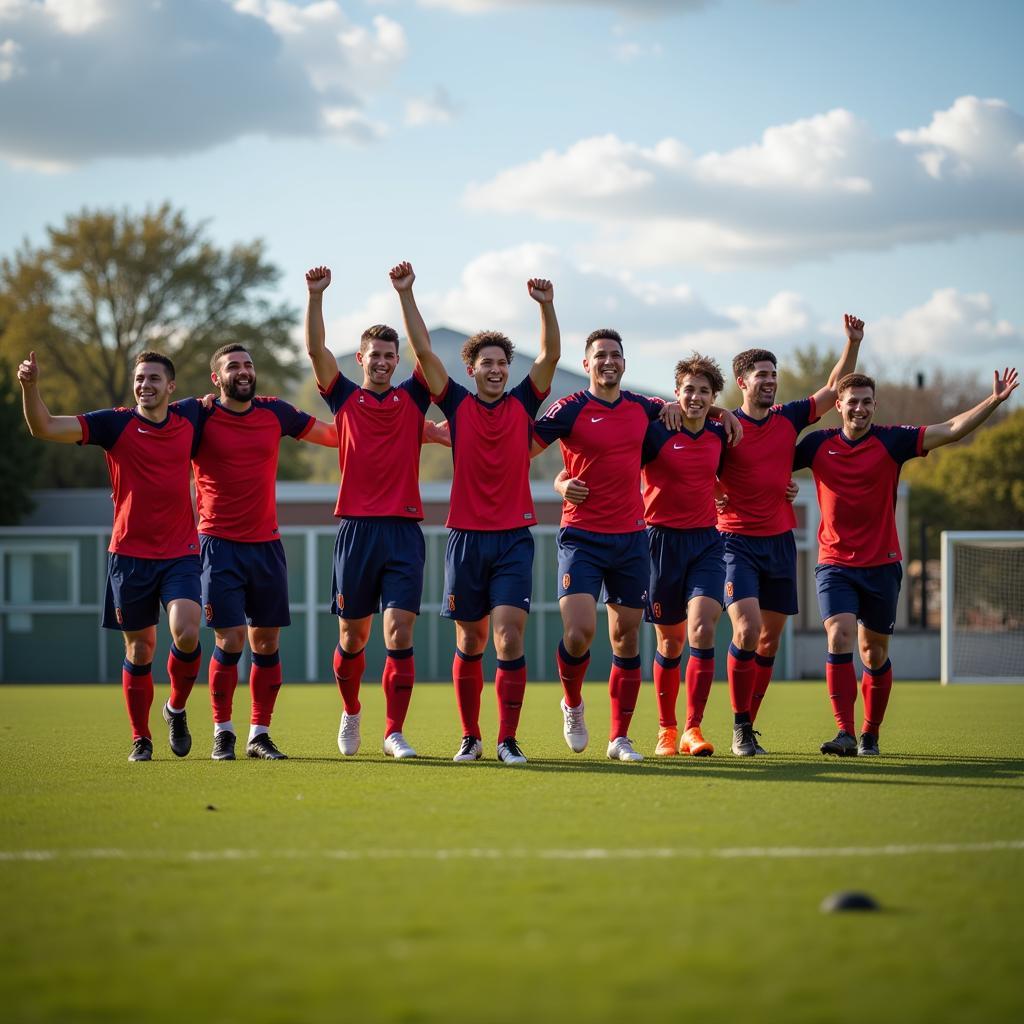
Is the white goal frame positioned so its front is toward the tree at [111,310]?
no
